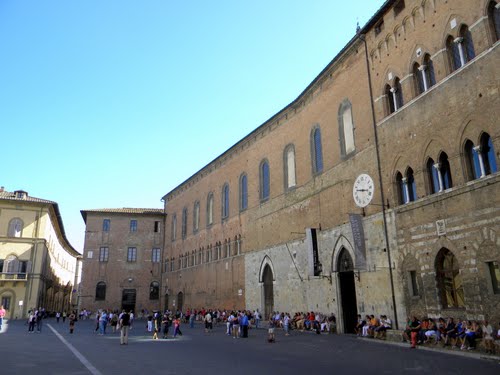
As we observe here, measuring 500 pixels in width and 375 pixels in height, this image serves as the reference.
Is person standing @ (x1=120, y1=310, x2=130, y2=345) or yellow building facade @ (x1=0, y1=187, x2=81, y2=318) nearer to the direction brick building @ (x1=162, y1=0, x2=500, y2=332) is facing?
the person standing

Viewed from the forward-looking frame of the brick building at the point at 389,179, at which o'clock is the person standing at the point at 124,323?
The person standing is roughly at 1 o'clock from the brick building.

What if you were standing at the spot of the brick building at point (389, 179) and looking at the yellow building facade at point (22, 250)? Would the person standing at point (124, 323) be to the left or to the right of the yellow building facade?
left

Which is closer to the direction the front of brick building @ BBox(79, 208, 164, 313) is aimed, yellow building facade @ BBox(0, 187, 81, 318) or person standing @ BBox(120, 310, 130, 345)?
the person standing

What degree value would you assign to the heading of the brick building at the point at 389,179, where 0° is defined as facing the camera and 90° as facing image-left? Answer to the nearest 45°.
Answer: approximately 45°

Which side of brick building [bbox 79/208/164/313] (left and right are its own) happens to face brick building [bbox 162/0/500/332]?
front

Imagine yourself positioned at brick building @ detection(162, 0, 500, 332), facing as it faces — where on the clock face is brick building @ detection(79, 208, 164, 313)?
brick building @ detection(79, 208, 164, 313) is roughly at 3 o'clock from brick building @ detection(162, 0, 500, 332).

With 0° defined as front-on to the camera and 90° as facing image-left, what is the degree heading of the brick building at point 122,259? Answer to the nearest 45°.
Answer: approximately 0°

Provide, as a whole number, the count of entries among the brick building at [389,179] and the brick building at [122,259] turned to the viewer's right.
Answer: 0

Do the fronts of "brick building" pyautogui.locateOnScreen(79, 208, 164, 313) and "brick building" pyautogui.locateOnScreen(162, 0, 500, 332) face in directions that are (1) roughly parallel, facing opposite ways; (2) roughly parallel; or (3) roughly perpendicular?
roughly perpendicular

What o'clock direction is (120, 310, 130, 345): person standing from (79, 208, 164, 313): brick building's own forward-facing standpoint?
The person standing is roughly at 12 o'clock from the brick building.
